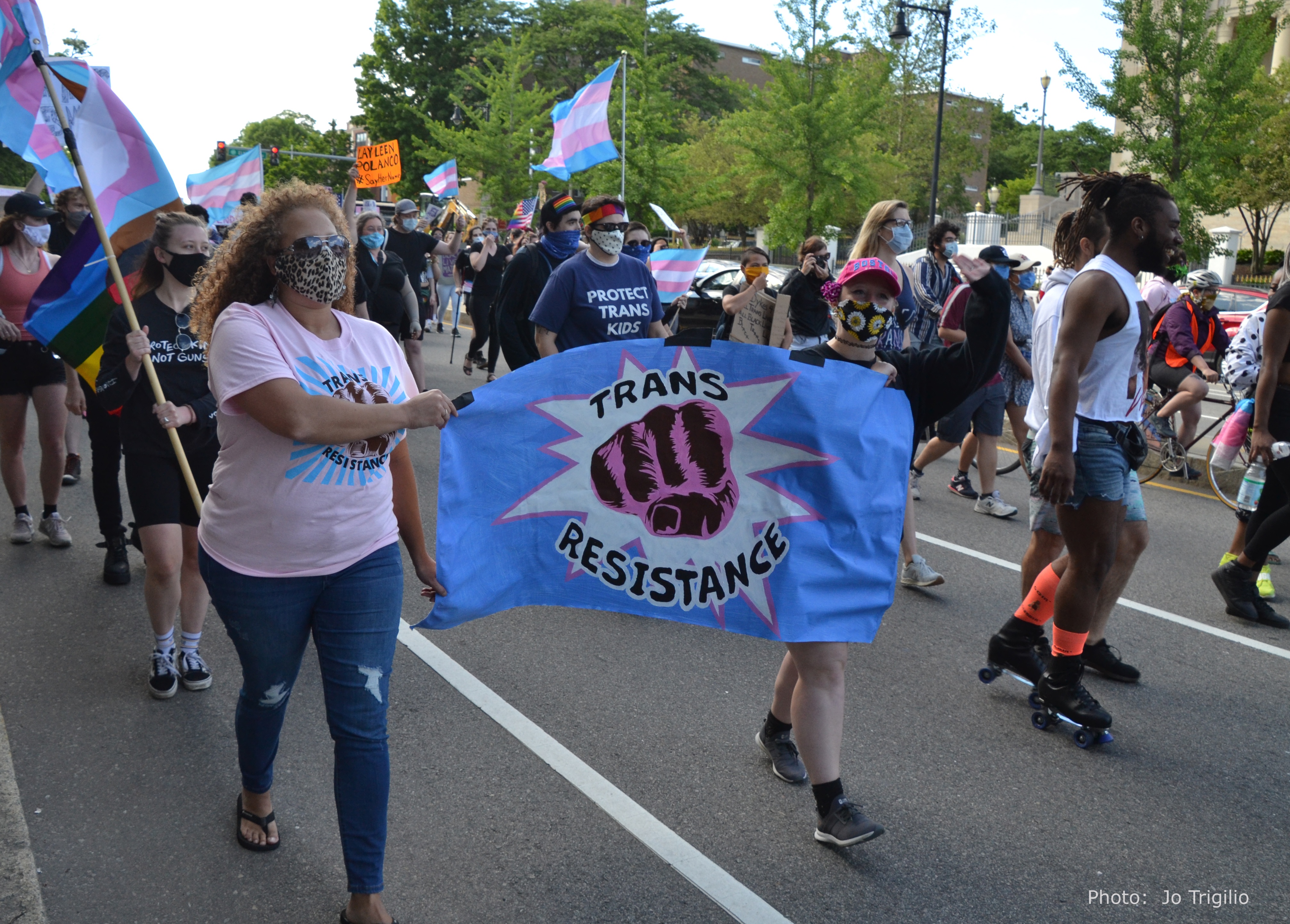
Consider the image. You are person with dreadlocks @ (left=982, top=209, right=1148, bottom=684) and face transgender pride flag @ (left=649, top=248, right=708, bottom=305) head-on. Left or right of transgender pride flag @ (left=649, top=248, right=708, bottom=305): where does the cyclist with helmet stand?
right

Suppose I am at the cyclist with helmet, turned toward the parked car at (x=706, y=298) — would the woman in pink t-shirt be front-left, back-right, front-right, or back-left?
back-left

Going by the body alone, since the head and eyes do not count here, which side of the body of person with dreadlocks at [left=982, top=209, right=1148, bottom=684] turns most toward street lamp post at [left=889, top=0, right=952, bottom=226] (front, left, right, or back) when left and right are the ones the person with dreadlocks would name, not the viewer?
left

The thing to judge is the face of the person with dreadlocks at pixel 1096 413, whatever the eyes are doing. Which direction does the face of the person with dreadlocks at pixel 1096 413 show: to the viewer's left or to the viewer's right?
to the viewer's right

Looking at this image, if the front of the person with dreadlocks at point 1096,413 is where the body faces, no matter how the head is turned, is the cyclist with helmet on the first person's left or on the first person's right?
on the first person's left

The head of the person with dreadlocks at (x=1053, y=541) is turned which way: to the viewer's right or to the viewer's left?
to the viewer's right

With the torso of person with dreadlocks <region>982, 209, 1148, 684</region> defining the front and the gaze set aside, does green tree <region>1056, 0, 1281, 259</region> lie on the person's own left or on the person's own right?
on the person's own left

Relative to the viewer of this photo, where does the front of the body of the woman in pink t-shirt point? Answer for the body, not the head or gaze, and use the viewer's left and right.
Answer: facing the viewer and to the right of the viewer

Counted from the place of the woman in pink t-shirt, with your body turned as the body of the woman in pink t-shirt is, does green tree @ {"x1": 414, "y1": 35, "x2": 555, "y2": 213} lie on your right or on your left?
on your left

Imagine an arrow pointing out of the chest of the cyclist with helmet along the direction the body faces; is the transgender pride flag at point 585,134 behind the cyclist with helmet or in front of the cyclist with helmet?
behind
